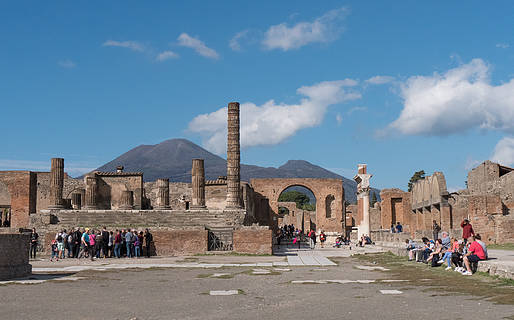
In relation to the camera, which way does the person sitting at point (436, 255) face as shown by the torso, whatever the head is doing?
to the viewer's left

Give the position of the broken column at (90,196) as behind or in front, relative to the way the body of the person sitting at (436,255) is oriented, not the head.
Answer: in front

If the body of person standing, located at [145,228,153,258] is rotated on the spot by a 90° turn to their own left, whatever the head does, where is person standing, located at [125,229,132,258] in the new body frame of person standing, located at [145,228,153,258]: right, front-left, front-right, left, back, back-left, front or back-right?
front-right

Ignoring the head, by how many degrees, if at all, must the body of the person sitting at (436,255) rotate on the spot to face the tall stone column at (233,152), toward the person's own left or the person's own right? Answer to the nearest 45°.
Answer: approximately 45° to the person's own right

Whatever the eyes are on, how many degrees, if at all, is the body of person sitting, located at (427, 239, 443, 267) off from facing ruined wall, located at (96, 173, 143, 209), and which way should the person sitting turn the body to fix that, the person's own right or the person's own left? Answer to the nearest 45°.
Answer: approximately 45° to the person's own right

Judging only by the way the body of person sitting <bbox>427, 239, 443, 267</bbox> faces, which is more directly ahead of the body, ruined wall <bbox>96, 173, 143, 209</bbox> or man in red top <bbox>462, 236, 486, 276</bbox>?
the ruined wall

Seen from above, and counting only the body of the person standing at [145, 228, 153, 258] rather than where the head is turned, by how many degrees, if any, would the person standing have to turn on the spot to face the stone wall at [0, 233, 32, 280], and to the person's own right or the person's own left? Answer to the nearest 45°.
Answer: approximately 90° to the person's own left

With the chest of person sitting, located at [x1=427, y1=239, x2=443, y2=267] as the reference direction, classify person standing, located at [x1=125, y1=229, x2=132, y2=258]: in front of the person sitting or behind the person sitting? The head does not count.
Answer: in front
